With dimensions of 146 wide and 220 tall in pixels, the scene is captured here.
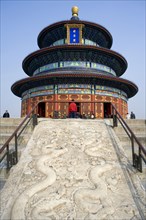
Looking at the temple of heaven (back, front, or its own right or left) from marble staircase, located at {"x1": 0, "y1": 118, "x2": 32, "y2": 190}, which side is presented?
front

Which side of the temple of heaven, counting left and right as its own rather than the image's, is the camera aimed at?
front

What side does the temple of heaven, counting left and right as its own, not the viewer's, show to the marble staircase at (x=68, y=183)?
front
